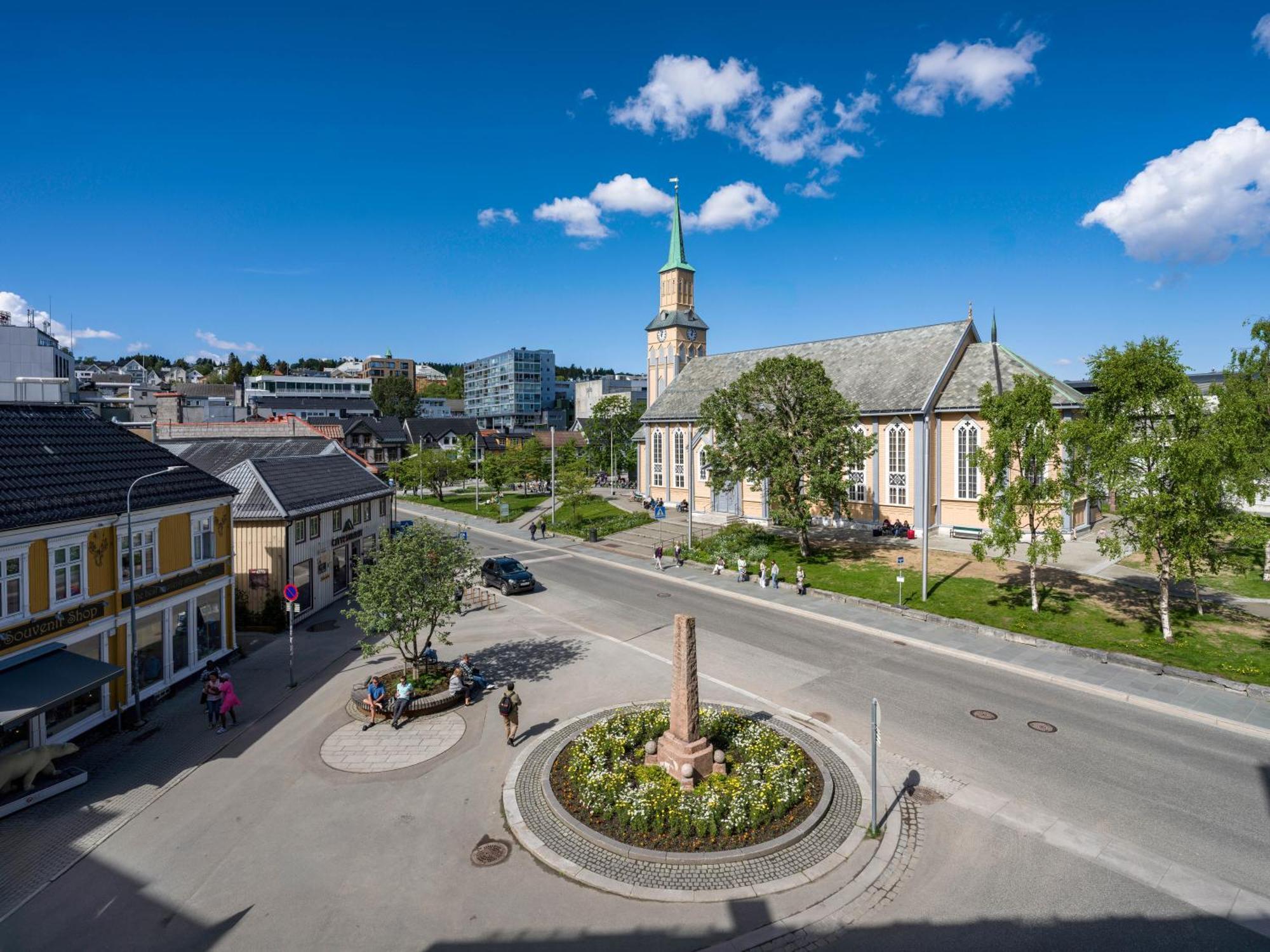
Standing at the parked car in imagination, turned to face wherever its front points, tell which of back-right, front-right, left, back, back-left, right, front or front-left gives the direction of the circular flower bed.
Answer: front-right

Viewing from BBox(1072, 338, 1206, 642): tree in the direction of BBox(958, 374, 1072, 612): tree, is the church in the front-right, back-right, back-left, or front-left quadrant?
front-right

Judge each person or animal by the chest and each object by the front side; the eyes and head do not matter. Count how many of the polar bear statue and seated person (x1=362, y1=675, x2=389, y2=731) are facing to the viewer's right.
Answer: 1

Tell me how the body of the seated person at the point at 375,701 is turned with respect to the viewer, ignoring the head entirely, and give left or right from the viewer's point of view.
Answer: facing the viewer

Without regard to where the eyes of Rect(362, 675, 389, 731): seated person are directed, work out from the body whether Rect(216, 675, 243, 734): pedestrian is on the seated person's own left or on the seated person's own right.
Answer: on the seated person's own right

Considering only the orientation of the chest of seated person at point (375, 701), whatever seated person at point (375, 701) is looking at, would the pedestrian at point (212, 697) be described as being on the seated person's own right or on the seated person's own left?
on the seated person's own right

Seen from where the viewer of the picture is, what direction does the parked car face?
facing the viewer and to the right of the viewer

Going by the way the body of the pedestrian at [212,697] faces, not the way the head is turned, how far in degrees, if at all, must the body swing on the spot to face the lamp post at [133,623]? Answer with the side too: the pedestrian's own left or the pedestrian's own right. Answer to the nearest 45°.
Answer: approximately 135° to the pedestrian's own right

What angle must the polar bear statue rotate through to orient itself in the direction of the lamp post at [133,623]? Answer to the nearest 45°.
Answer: approximately 45° to its left

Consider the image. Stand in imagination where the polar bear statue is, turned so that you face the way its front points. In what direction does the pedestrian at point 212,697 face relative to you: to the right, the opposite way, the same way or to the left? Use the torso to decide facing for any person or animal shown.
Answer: to the right

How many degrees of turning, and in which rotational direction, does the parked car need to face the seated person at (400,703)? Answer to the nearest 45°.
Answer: approximately 45° to its right

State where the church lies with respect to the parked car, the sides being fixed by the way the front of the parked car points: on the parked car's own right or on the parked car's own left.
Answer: on the parked car's own left

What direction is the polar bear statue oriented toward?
to the viewer's right
